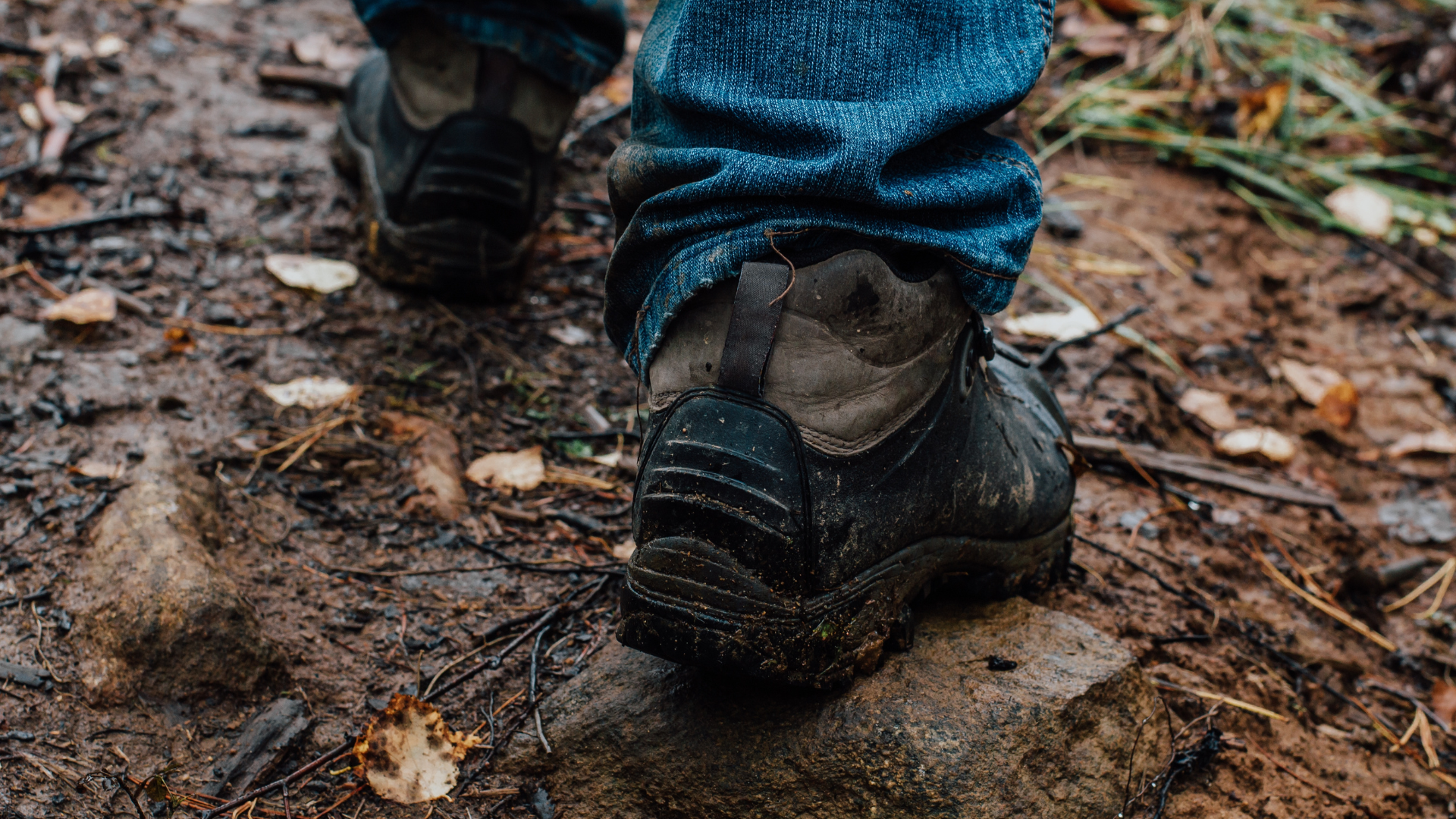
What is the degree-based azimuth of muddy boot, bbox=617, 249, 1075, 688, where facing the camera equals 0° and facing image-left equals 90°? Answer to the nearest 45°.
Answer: approximately 225°

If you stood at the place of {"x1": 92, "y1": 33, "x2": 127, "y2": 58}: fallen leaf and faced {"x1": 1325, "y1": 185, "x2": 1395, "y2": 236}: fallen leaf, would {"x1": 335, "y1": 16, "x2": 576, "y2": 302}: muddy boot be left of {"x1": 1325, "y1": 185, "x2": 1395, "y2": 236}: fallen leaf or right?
right

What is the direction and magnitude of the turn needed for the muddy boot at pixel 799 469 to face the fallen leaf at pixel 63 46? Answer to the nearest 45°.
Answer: approximately 90° to its left

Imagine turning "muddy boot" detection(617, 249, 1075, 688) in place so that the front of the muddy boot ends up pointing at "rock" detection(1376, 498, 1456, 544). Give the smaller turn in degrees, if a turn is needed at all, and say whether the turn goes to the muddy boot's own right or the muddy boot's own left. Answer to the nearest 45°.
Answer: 0° — it already faces it

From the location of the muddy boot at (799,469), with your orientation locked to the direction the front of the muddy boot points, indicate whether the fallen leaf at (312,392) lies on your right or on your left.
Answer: on your left

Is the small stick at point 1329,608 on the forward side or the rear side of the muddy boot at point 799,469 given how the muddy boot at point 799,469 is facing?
on the forward side

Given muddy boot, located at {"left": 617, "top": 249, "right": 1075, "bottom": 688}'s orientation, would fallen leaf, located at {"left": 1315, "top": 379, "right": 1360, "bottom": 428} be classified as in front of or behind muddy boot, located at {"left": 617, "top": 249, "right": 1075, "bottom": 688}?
in front

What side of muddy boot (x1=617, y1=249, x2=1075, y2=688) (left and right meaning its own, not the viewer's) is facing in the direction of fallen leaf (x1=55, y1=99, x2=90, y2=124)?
left

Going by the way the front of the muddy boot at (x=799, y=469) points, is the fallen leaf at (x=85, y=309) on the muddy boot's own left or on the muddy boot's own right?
on the muddy boot's own left

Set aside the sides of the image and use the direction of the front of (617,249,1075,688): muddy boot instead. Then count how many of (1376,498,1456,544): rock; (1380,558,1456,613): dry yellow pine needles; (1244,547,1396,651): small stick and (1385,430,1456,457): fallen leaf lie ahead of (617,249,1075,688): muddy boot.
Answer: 4
